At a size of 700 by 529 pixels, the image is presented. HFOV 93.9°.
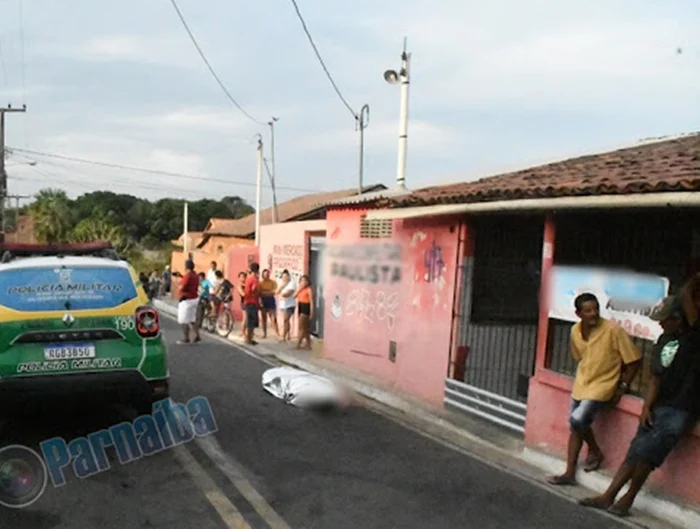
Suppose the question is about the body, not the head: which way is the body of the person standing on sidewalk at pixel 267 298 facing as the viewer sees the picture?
toward the camera

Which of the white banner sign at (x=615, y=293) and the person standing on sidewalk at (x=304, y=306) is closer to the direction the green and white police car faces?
the person standing on sidewalk

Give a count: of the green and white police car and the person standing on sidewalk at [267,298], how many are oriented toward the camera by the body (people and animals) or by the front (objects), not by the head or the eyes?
1

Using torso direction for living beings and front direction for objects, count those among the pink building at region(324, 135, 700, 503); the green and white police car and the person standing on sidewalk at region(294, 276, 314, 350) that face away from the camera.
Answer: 1

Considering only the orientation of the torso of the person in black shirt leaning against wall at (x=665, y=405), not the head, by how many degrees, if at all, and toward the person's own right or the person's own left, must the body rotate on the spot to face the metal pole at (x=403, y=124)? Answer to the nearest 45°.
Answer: approximately 90° to the person's own right

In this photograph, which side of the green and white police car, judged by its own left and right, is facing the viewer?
back

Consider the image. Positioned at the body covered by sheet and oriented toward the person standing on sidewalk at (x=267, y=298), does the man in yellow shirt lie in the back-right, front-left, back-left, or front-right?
back-right

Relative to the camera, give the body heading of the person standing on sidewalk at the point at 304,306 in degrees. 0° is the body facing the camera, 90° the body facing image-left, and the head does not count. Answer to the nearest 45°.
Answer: approximately 45°

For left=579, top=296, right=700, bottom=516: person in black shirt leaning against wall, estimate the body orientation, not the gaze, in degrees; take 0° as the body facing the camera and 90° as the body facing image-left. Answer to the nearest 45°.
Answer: approximately 45°

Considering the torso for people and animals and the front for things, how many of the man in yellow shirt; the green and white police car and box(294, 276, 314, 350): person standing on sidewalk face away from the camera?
1
